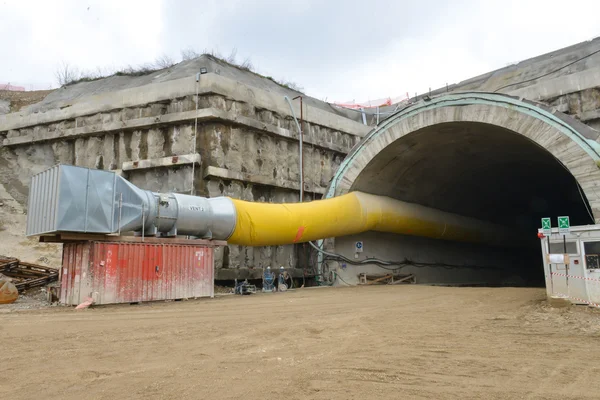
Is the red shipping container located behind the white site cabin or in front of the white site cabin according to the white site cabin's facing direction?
in front

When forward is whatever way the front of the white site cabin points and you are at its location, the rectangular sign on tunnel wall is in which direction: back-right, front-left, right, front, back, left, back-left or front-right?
right

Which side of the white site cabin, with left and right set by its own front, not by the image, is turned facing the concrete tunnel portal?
right

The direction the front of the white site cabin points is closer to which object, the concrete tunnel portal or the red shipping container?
the red shipping container

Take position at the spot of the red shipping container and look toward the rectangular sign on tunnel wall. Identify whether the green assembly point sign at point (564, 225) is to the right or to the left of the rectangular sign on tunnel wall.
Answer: right

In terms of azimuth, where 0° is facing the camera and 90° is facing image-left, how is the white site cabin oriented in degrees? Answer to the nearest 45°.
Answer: approximately 45°
